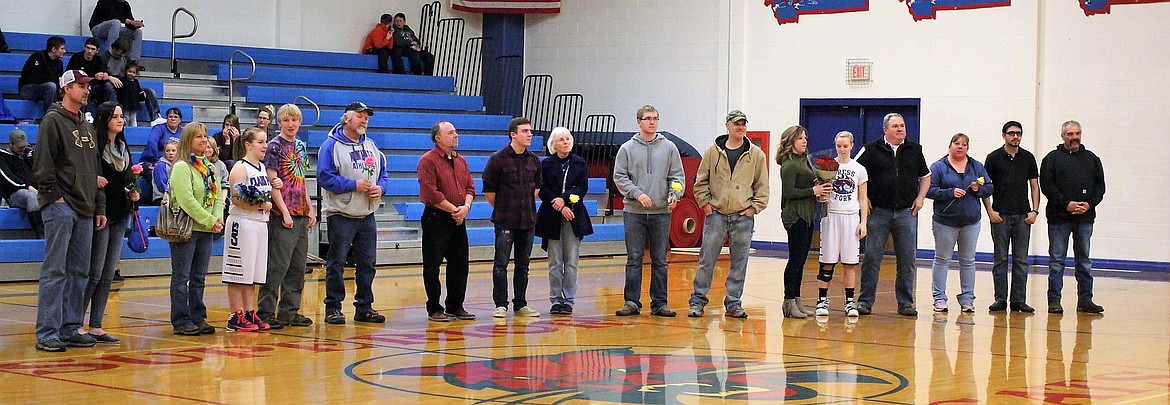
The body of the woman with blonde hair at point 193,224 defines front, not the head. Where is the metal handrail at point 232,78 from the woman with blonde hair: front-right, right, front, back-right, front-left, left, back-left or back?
back-left

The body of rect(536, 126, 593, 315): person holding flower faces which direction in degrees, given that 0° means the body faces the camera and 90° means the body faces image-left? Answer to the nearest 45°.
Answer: approximately 0°

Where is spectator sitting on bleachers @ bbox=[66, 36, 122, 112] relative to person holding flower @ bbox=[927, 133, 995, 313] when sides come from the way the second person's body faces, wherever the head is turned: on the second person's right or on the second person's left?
on the second person's right

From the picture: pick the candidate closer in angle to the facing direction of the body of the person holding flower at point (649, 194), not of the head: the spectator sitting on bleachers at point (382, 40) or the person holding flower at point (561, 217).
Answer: the person holding flower

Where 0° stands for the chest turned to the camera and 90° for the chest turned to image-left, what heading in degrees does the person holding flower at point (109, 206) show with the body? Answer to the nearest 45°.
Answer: approximately 315°

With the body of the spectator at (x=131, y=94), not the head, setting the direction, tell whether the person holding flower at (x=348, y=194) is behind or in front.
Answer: in front

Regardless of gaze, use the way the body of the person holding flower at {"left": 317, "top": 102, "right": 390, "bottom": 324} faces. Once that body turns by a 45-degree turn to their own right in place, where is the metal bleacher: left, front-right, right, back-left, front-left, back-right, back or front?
back

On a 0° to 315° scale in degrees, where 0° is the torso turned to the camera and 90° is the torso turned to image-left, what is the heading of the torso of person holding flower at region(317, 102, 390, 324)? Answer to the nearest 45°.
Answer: approximately 315°

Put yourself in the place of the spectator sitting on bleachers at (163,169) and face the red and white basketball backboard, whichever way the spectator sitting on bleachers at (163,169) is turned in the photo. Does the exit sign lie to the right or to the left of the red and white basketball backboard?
right
